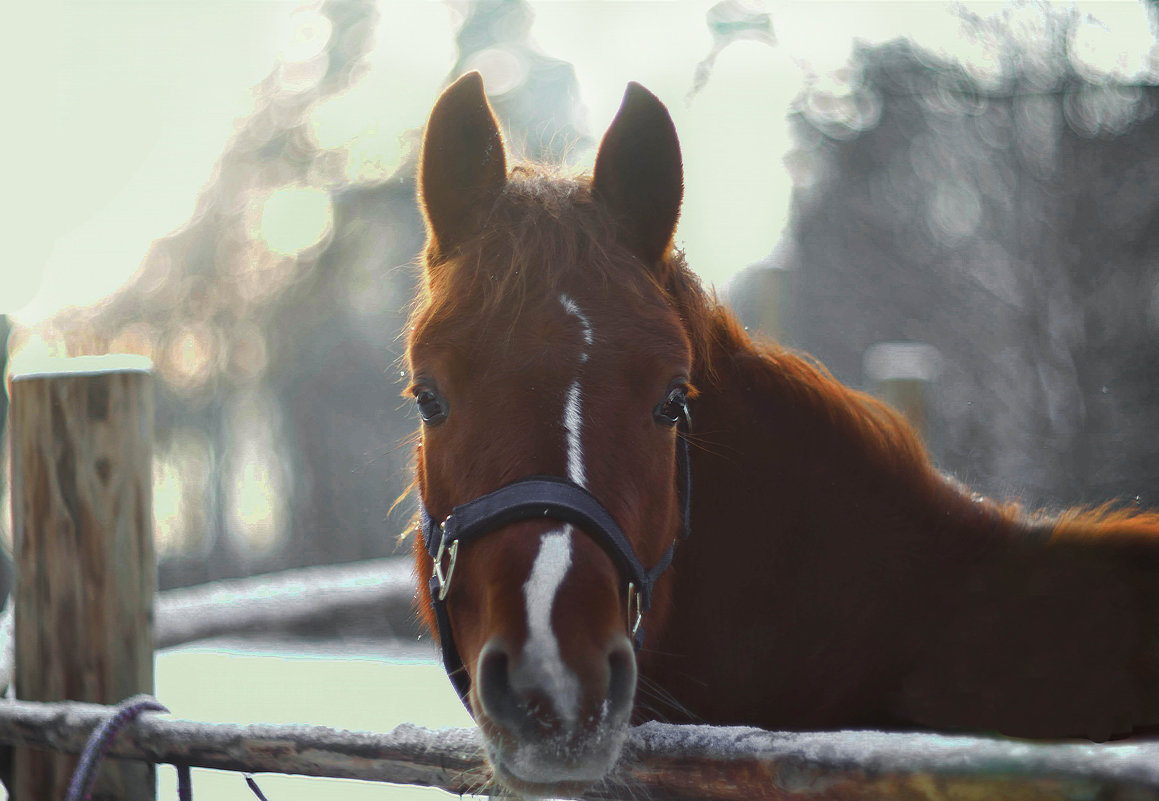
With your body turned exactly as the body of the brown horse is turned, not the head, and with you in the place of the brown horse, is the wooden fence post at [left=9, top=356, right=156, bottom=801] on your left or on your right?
on your right

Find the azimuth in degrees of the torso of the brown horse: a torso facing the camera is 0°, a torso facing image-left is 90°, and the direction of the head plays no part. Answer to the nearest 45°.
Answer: approximately 45°
